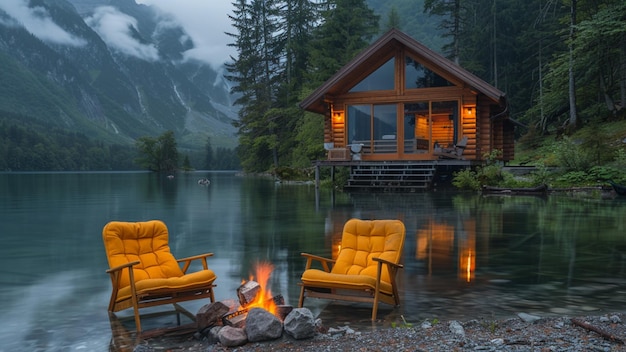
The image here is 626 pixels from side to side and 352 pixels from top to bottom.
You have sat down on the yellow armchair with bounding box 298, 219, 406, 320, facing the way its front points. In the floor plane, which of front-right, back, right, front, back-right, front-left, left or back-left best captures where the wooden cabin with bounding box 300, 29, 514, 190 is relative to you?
back-right

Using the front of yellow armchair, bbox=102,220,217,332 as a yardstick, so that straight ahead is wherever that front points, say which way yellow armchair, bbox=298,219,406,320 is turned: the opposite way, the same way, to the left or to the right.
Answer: to the right

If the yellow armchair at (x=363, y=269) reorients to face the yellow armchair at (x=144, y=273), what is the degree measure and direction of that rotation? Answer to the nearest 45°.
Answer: approximately 45° to its right

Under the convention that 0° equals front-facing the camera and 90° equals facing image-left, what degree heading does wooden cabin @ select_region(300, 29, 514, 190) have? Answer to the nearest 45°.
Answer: approximately 0°

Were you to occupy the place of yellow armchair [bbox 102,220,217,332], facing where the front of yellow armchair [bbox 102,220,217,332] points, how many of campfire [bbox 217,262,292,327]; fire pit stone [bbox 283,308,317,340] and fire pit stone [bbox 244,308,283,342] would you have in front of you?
3

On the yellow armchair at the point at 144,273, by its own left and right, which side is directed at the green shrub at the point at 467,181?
left

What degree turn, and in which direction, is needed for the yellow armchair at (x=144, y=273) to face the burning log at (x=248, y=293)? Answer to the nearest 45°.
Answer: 0° — it already faces it

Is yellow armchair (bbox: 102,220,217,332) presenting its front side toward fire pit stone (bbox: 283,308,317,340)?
yes
